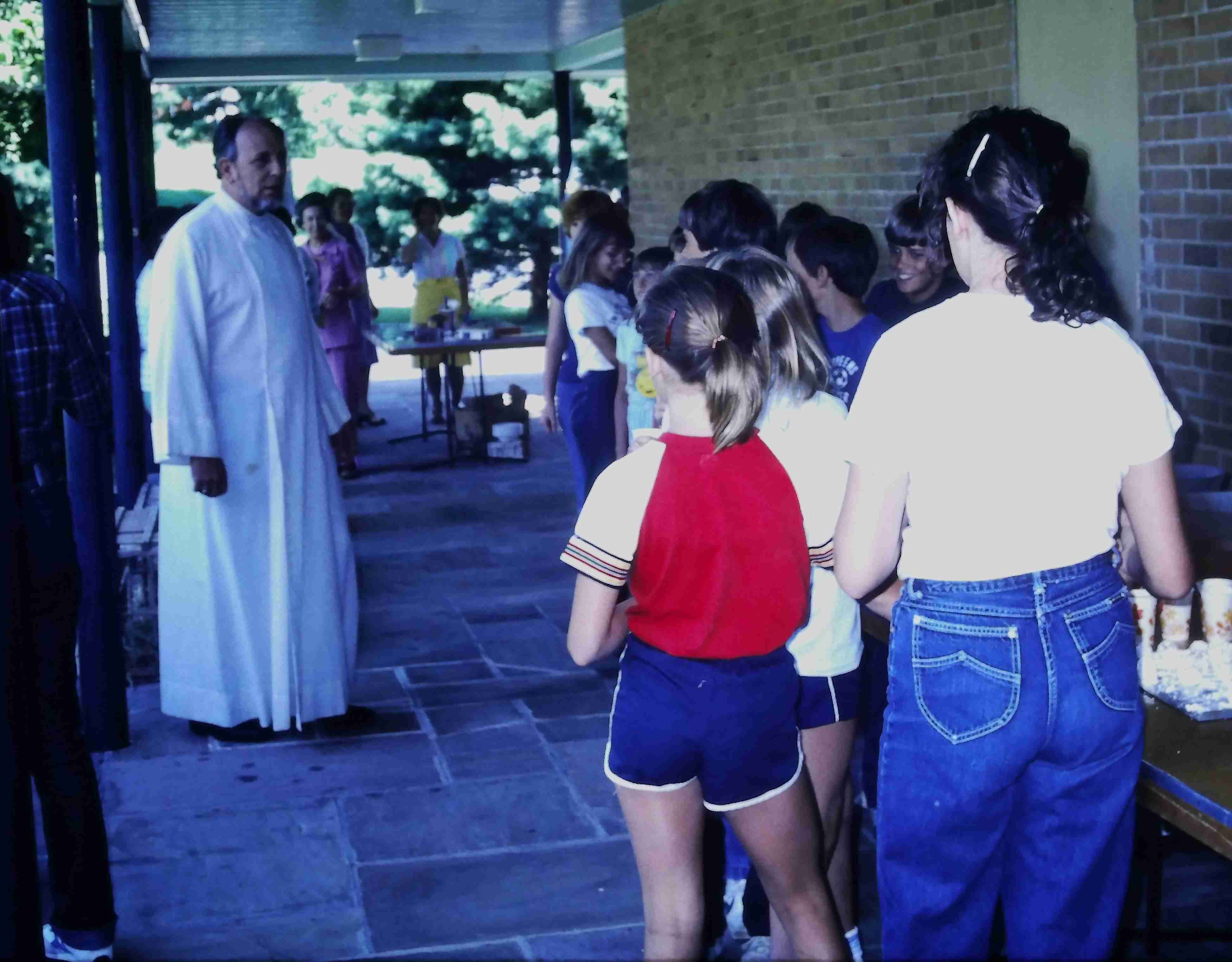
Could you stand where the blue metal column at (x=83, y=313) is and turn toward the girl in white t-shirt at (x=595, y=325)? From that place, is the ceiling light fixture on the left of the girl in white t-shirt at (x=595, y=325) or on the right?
left

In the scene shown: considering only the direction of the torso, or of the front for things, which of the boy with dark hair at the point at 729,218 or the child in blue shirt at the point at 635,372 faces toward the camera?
the child in blue shirt

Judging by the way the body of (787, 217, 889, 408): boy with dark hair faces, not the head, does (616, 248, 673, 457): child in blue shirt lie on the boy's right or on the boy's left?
on the boy's right

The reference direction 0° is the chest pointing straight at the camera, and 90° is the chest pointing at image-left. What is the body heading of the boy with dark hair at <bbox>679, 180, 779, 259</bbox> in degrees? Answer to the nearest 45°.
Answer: approximately 135°

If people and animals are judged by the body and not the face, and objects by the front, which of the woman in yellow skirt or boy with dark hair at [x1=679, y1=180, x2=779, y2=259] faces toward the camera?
the woman in yellow skirt

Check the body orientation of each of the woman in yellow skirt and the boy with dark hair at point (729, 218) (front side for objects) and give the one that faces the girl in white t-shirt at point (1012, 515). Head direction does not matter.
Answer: the woman in yellow skirt

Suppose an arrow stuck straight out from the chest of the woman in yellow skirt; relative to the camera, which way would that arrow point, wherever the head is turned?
toward the camera

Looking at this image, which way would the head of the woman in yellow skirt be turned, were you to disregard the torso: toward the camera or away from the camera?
toward the camera

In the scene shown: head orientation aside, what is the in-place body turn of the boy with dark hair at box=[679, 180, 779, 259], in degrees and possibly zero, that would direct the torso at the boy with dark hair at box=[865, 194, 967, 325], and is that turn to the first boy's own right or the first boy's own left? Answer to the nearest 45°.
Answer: approximately 90° to the first boy's own right

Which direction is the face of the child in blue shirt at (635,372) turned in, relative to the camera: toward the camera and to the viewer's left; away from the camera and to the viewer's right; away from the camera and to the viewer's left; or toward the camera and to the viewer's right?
toward the camera and to the viewer's left

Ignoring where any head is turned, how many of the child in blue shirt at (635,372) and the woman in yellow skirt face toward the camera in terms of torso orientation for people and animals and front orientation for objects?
2

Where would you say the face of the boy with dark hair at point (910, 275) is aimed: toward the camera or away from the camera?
toward the camera

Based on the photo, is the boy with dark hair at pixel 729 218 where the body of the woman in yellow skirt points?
yes
